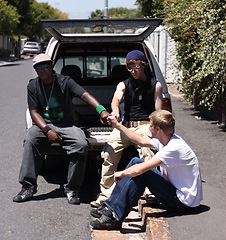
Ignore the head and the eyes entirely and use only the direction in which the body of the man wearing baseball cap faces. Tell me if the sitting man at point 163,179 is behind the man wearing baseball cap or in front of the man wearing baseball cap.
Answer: in front

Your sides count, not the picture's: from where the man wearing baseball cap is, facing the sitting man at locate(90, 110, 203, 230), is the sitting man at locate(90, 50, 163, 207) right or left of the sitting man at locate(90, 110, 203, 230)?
left

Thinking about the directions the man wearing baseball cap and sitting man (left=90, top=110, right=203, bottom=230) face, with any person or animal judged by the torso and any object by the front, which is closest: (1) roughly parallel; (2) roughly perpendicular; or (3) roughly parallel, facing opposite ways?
roughly perpendicular

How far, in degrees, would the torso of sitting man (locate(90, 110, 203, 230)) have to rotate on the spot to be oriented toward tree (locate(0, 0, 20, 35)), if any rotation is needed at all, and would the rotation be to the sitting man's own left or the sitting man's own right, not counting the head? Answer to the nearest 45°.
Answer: approximately 90° to the sitting man's own right

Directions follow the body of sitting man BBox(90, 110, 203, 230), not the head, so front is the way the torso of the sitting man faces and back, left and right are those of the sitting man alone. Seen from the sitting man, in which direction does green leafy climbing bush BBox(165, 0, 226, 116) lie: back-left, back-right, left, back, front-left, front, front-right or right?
right

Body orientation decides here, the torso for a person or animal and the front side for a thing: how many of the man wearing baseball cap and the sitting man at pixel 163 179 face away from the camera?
0

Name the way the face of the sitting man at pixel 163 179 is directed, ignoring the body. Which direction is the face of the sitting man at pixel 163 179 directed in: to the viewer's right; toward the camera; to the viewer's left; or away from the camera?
to the viewer's left

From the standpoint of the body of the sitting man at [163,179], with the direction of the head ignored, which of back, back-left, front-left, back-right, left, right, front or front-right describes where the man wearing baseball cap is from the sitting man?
front-right

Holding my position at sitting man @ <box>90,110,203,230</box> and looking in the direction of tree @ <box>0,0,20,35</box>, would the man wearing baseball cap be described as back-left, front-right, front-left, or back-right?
front-left

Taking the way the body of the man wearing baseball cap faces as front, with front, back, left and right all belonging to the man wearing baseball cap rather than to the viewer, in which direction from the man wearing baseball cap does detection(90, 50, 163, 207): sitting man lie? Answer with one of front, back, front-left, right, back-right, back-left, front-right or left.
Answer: left

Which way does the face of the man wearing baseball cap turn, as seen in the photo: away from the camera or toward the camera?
toward the camera

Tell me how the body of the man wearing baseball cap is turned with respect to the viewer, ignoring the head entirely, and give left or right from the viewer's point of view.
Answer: facing the viewer

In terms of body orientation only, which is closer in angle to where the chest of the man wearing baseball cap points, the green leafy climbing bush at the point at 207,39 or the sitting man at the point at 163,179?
the sitting man

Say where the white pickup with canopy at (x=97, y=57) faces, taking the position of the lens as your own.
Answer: facing away from the viewer

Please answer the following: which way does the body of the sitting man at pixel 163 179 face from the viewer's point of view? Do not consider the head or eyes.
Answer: to the viewer's left
